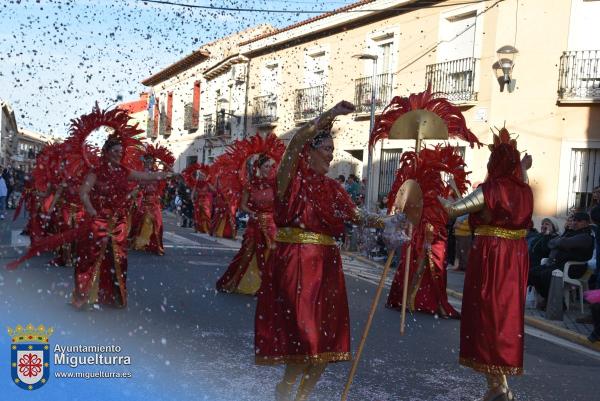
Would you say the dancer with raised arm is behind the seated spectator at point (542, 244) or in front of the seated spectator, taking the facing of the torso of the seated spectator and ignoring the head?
in front

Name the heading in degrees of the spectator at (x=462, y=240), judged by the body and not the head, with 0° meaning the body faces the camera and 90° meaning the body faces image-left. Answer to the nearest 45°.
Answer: approximately 45°

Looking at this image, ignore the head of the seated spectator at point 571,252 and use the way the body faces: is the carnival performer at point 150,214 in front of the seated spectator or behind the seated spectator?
in front

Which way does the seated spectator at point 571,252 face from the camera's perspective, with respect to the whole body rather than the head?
to the viewer's left

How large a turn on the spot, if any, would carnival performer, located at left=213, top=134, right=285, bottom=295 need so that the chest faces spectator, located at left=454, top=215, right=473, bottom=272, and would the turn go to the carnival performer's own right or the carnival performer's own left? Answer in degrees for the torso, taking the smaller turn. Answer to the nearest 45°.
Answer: approximately 90° to the carnival performer's own left

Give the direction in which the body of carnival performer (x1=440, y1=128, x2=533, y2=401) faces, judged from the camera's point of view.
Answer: away from the camera

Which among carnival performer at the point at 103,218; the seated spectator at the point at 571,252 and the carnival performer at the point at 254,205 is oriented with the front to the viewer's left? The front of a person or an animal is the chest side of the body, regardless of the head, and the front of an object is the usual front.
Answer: the seated spectator

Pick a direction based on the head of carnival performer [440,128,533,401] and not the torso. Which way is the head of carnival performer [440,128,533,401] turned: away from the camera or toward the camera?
away from the camera

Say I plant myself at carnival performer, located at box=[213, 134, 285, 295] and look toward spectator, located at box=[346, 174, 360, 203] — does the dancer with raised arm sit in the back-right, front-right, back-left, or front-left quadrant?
back-right

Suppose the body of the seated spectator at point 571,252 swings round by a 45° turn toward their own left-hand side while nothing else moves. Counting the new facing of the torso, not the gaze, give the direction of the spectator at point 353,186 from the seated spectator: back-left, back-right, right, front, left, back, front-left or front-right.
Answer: right

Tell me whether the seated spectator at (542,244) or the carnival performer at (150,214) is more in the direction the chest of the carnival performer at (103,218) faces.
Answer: the seated spectator
